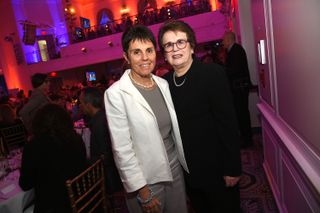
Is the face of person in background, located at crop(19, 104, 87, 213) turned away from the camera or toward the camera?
away from the camera

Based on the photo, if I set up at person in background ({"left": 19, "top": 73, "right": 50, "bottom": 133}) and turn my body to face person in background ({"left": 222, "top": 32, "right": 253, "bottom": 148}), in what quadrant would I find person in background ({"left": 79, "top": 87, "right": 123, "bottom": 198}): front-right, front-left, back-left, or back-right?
front-right

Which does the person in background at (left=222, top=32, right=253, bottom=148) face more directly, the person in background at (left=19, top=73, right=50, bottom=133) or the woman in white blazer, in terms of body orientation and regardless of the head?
the person in background

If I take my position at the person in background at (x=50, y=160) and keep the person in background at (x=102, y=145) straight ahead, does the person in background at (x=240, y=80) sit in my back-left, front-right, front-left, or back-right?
front-right

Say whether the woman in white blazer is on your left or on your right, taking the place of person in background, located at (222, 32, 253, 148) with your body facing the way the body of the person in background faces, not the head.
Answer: on your left

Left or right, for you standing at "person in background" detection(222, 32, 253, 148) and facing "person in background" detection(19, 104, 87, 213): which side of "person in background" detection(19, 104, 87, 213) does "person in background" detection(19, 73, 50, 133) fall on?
right

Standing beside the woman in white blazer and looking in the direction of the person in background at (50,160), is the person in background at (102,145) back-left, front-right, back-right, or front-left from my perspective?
front-right

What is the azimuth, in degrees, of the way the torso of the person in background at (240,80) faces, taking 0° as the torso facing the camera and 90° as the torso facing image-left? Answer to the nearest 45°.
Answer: approximately 90°

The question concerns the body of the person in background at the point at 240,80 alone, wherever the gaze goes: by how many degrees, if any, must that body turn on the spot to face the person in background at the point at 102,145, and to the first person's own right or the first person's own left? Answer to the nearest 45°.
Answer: approximately 45° to the first person's own left

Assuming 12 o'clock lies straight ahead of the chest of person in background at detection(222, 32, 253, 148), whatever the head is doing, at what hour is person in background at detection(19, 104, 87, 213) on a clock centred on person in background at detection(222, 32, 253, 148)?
person in background at detection(19, 104, 87, 213) is roughly at 10 o'clock from person in background at detection(222, 32, 253, 148).
